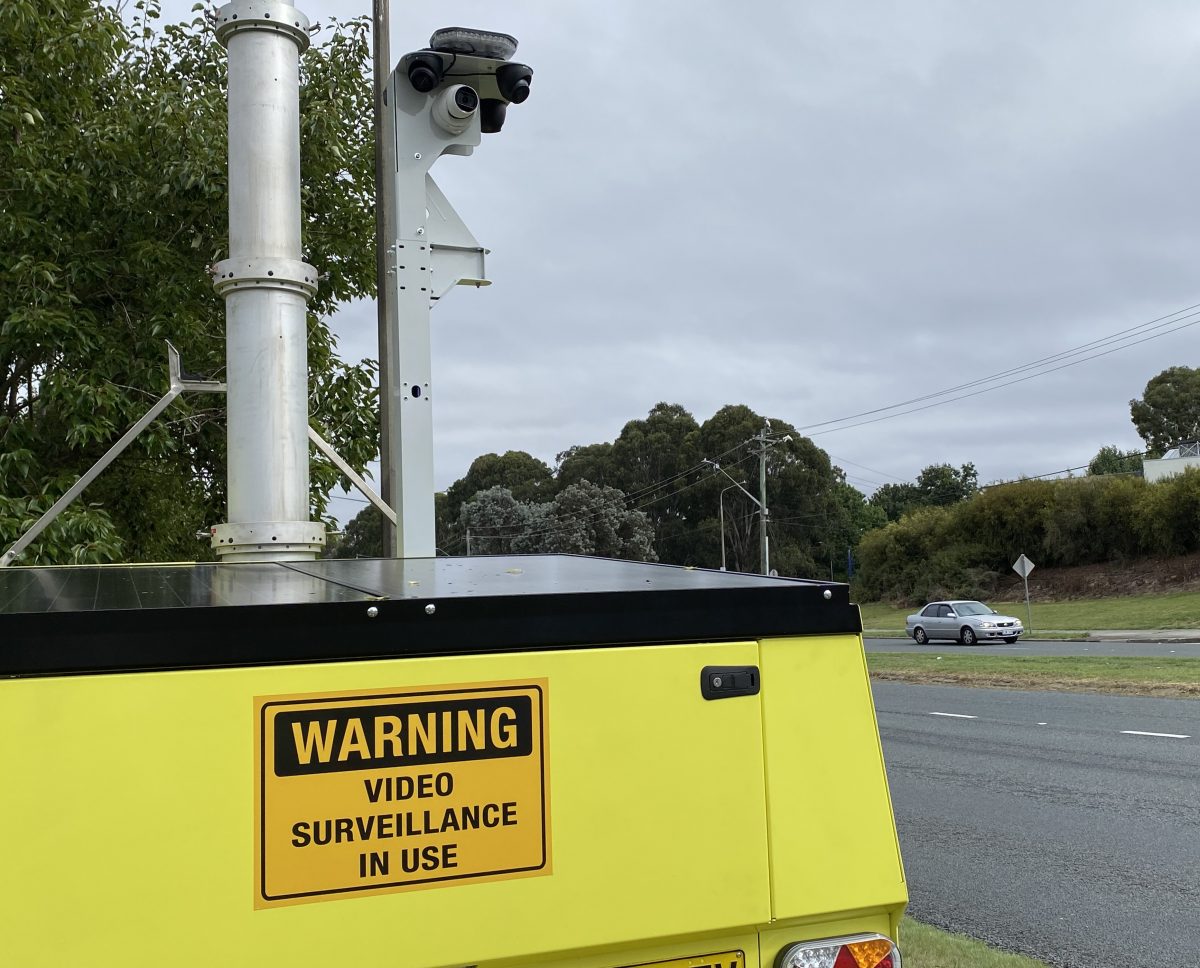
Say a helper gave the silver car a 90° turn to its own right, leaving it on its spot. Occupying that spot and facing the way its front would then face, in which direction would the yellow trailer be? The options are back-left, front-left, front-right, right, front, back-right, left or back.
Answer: front-left

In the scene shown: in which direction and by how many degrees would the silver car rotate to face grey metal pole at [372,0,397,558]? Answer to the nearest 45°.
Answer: approximately 45° to its right

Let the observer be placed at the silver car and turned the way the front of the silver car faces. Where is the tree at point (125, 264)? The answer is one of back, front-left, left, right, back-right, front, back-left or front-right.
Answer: front-right

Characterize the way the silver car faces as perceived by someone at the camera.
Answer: facing the viewer and to the right of the viewer
